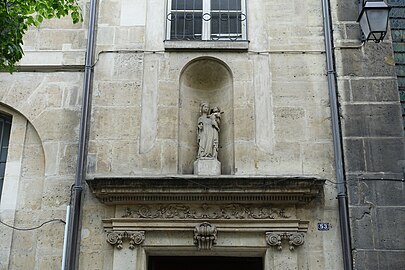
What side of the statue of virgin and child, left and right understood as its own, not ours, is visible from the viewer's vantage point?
front

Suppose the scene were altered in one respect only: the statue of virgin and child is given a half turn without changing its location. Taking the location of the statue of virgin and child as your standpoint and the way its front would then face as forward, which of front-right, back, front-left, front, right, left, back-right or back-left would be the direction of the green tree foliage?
back-left

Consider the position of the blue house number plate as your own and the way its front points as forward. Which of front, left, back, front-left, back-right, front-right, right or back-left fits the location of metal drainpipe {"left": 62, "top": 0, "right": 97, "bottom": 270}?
right

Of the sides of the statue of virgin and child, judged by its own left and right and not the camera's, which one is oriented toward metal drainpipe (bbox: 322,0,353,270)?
left

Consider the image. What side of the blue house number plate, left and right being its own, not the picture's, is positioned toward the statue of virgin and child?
right

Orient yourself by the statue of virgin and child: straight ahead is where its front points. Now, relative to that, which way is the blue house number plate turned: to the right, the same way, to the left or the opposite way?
the same way

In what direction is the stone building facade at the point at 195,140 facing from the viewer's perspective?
toward the camera

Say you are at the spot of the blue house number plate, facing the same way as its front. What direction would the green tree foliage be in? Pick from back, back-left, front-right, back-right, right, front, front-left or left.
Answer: front-right

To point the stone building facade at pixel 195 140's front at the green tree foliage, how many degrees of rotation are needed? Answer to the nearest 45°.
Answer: approximately 45° to its right

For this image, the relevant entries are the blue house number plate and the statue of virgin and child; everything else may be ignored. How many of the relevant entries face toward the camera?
2
